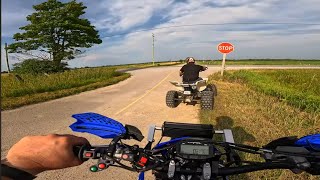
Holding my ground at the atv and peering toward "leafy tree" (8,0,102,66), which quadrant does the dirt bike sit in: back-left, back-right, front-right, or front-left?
back-left

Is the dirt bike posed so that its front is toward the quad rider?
yes

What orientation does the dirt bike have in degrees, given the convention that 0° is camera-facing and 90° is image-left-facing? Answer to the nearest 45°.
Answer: approximately 180°

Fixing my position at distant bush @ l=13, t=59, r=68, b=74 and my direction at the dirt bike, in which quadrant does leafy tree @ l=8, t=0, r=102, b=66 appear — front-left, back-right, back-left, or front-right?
back-left

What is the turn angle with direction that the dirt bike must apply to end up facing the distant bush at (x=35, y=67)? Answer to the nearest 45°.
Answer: approximately 45° to its left

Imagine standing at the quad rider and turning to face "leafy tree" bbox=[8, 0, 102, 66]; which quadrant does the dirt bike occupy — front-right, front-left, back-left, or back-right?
back-left

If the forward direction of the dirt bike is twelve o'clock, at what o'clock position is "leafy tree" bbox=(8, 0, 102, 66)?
The leafy tree is roughly at 11 o'clock from the dirt bike.

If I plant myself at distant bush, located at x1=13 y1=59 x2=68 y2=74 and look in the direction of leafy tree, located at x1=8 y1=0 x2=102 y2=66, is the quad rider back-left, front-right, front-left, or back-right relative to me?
back-right

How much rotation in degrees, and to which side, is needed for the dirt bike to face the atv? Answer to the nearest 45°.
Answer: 0° — it already faces it
